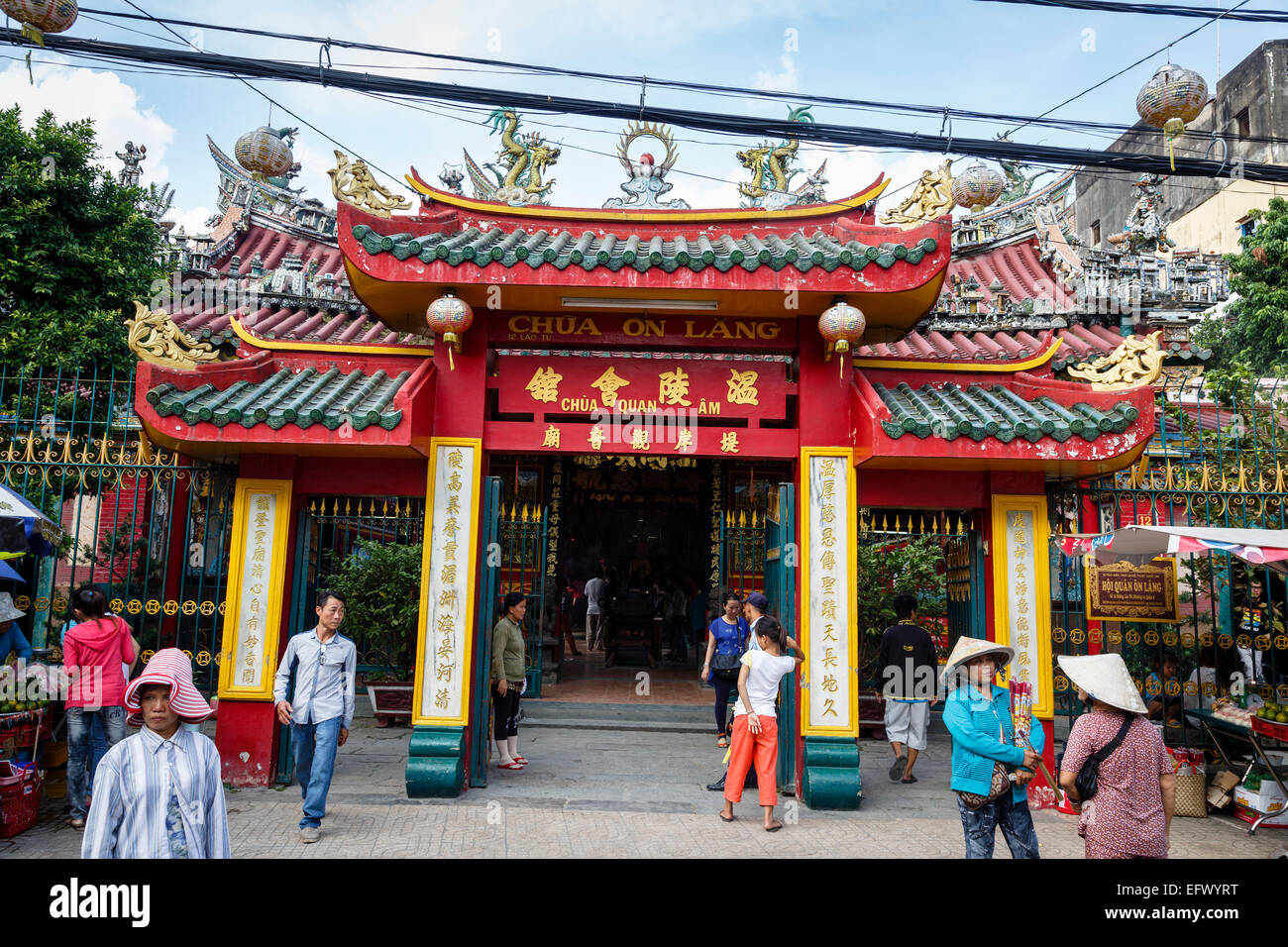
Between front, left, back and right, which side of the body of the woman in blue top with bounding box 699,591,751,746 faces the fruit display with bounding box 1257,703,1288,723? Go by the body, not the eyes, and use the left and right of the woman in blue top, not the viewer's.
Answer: left

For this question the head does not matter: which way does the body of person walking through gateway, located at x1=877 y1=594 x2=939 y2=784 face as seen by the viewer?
away from the camera

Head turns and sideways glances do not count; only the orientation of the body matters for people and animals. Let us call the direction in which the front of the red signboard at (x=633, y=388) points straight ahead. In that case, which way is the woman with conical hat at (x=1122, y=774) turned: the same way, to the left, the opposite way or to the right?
the opposite way

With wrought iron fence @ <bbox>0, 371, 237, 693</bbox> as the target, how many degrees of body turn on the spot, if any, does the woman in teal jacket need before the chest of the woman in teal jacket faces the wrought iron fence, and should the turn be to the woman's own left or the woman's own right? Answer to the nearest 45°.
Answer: approximately 135° to the woman's own right

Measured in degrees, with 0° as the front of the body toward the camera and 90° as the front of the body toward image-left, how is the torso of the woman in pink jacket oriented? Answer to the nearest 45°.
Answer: approximately 180°

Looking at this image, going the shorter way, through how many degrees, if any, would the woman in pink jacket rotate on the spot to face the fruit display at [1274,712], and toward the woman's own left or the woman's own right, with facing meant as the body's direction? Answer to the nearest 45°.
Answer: approximately 135° to the woman's own right

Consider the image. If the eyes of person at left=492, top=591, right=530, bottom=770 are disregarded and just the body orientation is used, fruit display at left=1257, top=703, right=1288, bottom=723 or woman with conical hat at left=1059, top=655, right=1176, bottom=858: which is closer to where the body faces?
the fruit display

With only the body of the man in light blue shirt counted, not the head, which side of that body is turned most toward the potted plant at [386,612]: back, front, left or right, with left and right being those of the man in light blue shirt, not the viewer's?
back

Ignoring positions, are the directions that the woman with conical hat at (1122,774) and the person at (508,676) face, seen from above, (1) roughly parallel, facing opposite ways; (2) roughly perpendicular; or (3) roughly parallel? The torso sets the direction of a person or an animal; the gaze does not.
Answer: roughly perpendicular
